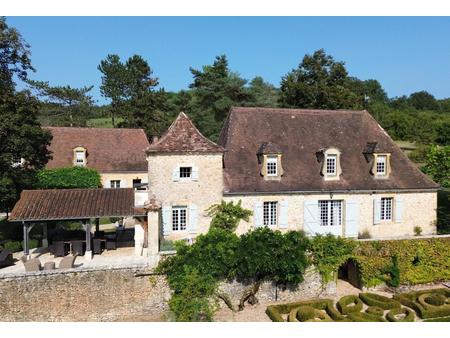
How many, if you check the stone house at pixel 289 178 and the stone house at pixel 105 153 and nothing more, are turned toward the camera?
2

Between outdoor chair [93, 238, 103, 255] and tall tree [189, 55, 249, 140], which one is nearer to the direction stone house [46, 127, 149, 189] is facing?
the outdoor chair

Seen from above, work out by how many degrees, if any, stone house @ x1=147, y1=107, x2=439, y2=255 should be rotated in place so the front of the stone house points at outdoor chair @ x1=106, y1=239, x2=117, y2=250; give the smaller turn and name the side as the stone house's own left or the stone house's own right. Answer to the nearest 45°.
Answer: approximately 90° to the stone house's own right

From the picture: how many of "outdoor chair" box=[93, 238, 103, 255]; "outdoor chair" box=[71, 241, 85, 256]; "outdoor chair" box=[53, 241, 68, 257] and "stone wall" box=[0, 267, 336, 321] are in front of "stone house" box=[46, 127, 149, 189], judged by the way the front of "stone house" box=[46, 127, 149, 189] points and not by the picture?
4

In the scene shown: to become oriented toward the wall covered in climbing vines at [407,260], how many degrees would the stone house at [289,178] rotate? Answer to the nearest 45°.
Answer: approximately 90° to its left

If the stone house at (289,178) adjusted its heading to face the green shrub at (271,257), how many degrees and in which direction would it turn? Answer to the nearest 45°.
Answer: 0° — it already faces it

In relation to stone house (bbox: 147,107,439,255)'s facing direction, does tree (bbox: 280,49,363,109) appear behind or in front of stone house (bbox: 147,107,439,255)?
behind

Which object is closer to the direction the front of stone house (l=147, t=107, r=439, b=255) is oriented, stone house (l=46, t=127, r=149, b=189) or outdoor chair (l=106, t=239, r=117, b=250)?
the outdoor chair

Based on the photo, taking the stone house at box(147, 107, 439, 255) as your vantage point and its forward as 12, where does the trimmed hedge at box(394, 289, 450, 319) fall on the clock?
The trimmed hedge is roughly at 10 o'clock from the stone house.

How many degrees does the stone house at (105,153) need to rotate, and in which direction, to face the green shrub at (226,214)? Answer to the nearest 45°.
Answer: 0° — it already faces it

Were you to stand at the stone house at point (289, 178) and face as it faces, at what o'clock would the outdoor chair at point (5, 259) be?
The outdoor chair is roughly at 2 o'clock from the stone house.

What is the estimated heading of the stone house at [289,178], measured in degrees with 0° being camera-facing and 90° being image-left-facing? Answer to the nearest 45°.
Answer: approximately 0°

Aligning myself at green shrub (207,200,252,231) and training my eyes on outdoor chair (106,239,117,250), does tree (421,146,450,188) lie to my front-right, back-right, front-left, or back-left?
back-right

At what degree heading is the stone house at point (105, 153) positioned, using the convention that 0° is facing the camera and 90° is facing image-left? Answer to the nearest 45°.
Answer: approximately 0°
